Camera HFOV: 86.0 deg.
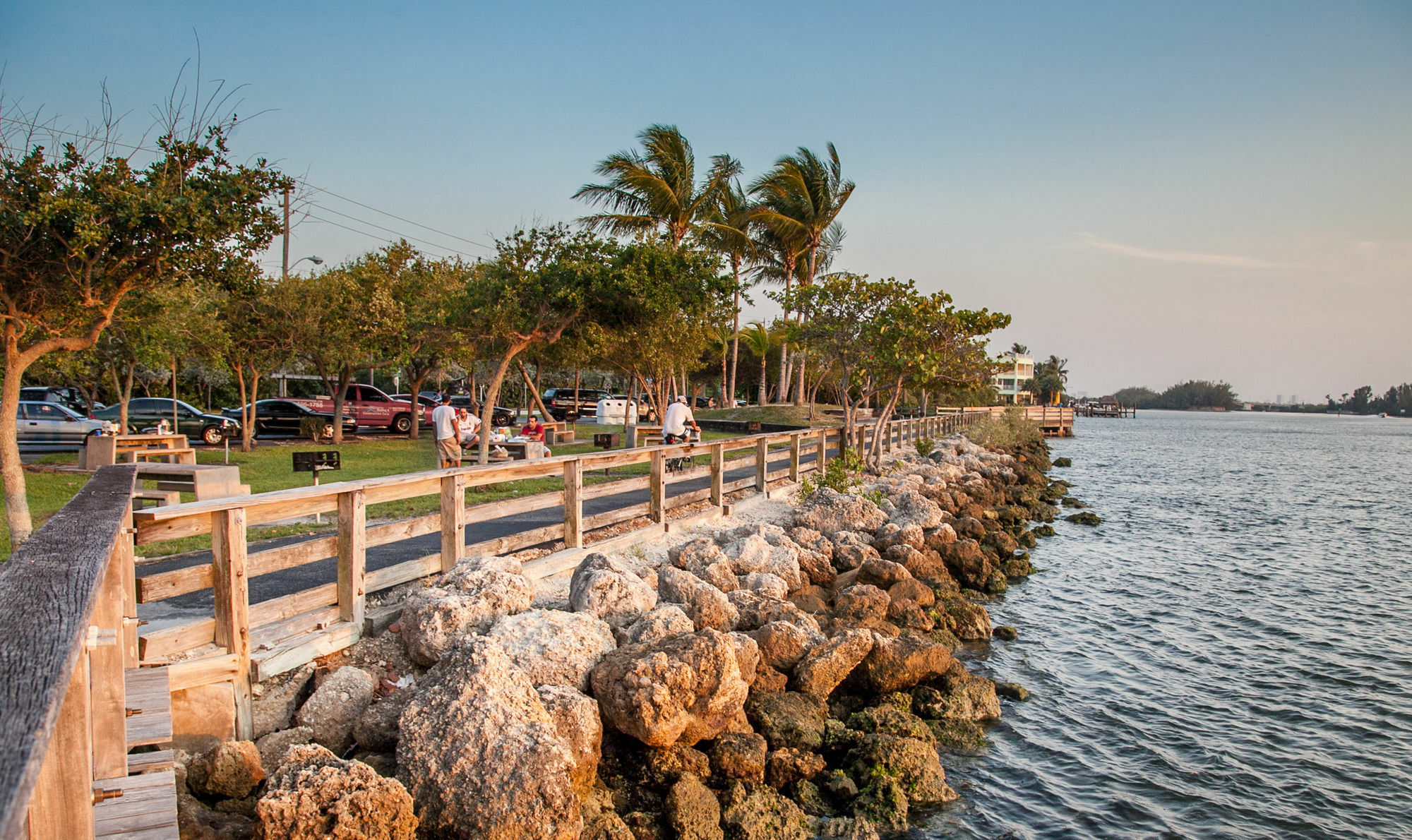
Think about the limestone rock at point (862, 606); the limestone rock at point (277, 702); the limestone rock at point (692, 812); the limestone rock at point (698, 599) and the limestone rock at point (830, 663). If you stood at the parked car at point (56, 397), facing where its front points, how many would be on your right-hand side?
5

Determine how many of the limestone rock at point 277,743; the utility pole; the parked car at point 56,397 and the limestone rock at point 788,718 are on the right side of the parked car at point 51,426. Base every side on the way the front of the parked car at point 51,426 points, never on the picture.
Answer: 2

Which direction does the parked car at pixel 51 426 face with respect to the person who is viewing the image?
facing to the right of the viewer

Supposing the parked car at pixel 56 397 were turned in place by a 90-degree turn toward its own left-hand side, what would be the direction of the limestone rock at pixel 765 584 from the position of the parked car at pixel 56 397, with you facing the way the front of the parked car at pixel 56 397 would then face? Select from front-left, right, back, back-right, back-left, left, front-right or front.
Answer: back

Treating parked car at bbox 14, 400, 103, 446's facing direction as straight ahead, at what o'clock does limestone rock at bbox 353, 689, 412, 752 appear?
The limestone rock is roughly at 3 o'clock from the parked car.

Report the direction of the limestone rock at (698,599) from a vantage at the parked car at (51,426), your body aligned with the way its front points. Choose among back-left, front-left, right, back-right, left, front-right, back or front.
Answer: right

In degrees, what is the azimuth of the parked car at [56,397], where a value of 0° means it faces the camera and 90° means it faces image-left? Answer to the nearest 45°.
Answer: approximately 270°

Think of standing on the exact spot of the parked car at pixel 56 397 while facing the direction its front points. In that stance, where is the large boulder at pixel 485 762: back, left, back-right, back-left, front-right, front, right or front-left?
right

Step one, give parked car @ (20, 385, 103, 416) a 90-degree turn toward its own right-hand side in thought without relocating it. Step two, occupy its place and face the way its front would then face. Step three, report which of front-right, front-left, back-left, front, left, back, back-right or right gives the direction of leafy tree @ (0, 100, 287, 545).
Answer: front

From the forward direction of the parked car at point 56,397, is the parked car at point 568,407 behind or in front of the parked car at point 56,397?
in front

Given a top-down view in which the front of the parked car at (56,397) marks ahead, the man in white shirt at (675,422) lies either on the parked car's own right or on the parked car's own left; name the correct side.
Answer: on the parked car's own right
